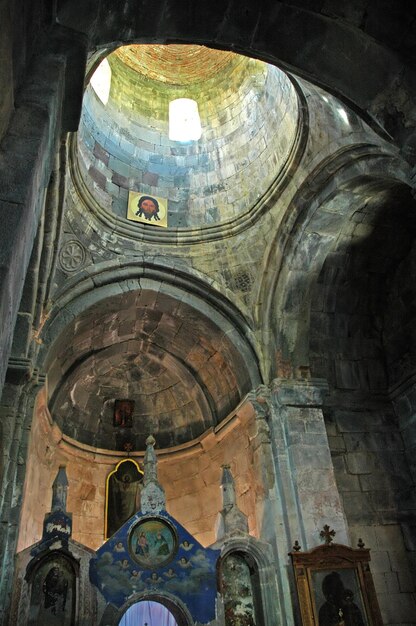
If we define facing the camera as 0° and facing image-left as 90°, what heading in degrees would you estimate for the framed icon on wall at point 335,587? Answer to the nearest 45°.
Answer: approximately 0°
